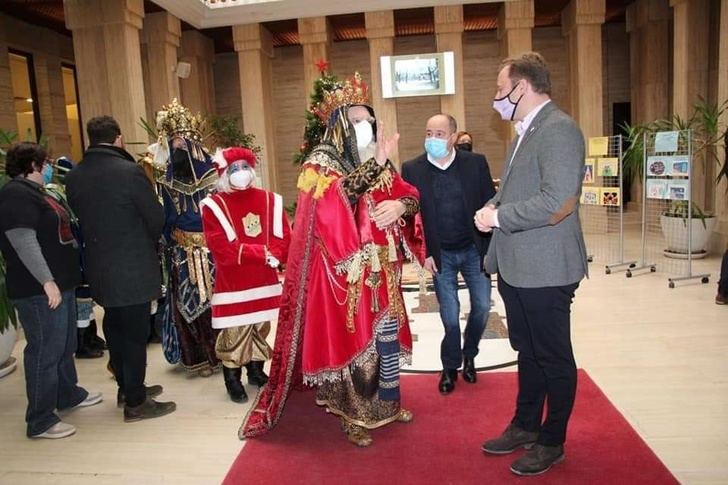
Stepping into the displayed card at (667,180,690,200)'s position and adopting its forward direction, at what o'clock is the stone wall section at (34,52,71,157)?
The stone wall section is roughly at 3 o'clock from the displayed card.

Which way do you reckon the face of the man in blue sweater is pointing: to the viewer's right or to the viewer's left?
to the viewer's left

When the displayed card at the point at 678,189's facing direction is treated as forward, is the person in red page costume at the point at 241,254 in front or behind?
in front

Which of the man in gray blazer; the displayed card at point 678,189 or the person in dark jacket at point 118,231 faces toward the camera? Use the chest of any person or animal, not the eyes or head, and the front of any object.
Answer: the displayed card

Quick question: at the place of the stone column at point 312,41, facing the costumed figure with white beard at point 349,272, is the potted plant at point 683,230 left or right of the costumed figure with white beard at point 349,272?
left

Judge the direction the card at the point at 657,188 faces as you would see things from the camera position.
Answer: facing the viewer

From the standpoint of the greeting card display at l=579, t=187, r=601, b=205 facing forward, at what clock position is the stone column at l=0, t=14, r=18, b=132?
The stone column is roughly at 3 o'clock from the greeting card display.

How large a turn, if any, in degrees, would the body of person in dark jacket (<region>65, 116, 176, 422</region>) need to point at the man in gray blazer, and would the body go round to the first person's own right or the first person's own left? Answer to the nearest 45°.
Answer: approximately 90° to the first person's own right

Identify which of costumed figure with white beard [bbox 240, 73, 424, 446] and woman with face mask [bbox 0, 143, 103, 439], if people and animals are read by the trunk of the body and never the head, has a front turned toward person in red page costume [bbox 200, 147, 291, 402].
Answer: the woman with face mask

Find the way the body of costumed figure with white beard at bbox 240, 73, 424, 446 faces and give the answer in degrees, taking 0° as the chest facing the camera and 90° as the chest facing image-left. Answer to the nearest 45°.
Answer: approximately 315°

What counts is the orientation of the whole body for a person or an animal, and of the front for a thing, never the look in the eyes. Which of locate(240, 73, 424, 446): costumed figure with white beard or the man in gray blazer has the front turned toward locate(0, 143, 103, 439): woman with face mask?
the man in gray blazer

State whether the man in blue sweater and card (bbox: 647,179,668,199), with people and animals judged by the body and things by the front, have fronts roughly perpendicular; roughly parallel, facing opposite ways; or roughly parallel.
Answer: roughly parallel

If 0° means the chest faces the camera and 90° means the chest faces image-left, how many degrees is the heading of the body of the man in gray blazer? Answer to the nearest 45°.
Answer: approximately 90°

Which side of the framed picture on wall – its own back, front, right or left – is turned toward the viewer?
front

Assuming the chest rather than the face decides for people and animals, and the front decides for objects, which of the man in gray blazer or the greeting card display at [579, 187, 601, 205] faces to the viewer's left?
the man in gray blazer

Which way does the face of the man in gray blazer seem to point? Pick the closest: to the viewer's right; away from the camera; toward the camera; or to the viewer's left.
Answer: to the viewer's left

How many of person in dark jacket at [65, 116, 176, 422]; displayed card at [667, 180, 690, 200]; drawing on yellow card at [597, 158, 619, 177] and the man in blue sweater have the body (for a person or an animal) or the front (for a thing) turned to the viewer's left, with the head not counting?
0

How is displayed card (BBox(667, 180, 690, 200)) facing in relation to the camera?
toward the camera
